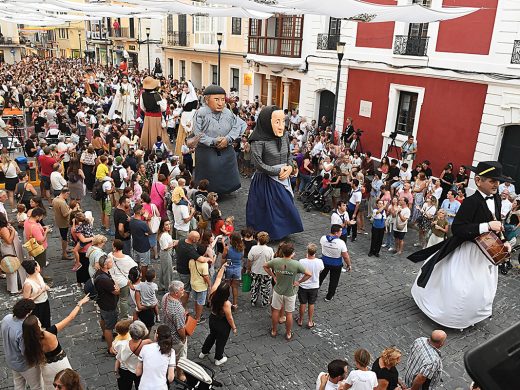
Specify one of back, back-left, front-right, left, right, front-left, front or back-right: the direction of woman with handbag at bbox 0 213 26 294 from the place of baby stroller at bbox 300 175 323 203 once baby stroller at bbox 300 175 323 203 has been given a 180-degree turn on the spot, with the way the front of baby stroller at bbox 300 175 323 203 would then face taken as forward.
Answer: back

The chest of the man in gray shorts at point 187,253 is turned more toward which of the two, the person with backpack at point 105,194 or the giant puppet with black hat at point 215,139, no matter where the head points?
the giant puppet with black hat

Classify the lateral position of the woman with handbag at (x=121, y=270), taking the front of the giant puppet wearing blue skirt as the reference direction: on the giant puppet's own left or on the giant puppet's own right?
on the giant puppet's own right

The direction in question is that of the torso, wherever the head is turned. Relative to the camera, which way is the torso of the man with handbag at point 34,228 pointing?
to the viewer's right

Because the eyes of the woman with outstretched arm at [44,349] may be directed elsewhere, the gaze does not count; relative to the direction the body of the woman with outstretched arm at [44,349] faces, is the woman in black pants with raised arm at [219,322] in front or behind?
in front
